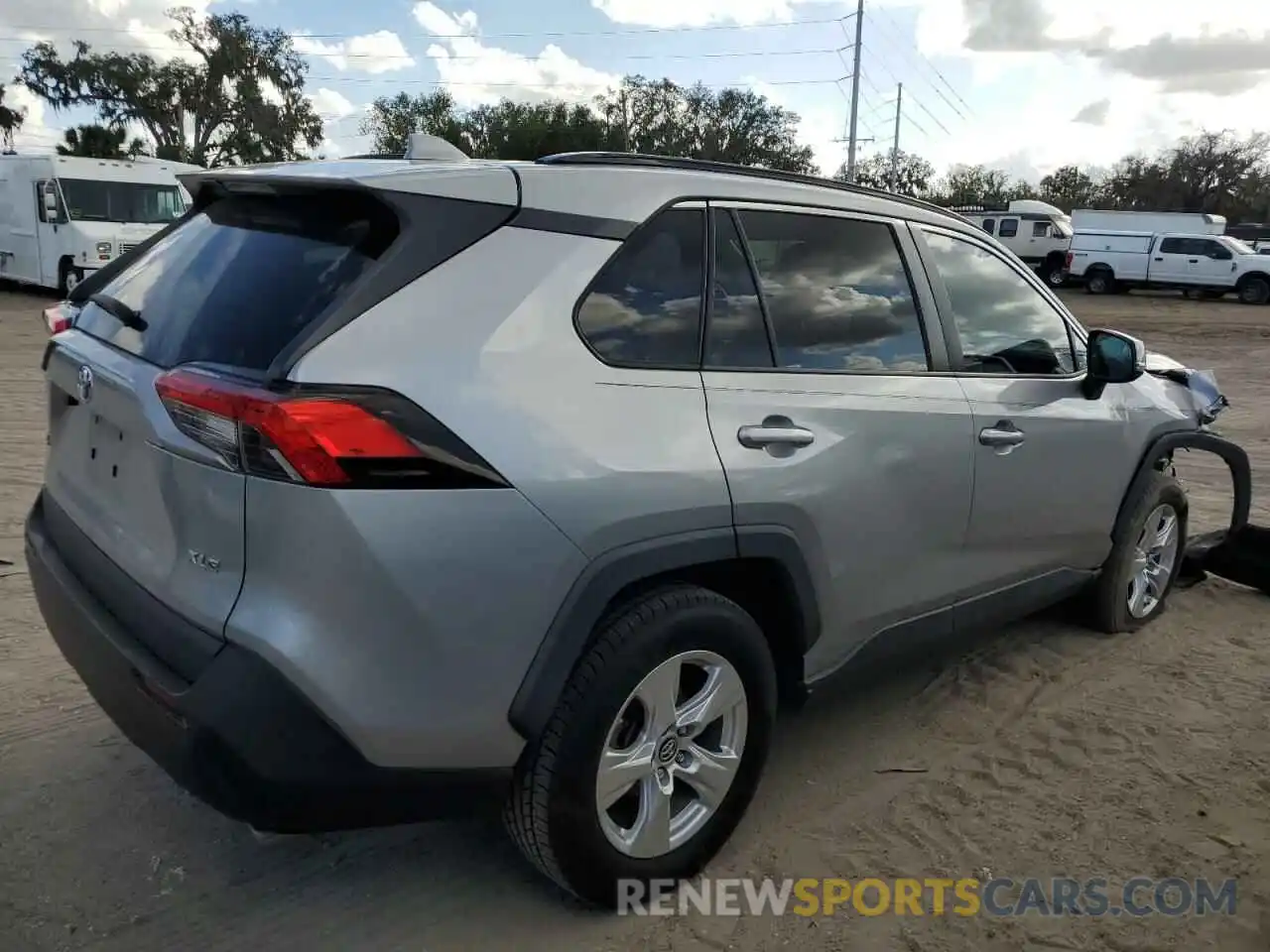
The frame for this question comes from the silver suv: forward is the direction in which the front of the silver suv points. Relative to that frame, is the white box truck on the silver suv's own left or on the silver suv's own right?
on the silver suv's own left

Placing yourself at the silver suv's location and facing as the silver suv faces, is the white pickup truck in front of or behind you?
in front

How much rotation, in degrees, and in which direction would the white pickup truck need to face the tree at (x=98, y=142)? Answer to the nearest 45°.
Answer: approximately 180°

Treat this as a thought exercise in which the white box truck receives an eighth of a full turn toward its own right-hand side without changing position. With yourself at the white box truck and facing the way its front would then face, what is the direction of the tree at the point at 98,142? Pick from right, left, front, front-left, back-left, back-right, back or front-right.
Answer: back

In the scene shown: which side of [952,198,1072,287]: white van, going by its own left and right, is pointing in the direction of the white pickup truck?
front

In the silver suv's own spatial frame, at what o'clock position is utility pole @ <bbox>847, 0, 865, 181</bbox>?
The utility pole is roughly at 11 o'clock from the silver suv.

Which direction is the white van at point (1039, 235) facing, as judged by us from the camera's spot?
facing the viewer and to the right of the viewer

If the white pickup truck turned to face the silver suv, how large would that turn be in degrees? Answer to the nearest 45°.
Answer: approximately 90° to its right

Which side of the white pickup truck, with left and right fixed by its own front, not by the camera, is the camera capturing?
right

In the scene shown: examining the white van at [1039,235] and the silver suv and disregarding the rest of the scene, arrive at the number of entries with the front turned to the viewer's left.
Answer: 0

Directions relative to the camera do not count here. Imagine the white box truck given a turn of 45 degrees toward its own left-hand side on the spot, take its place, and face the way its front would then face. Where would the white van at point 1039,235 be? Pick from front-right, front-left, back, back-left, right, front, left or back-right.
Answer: front

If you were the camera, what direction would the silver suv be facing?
facing away from the viewer and to the right of the viewer
